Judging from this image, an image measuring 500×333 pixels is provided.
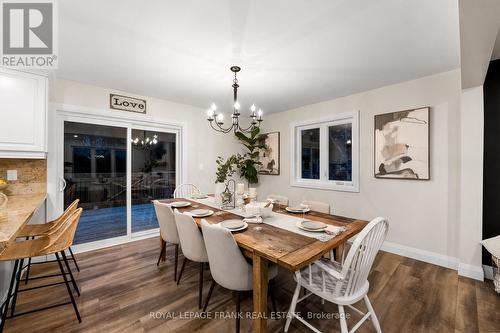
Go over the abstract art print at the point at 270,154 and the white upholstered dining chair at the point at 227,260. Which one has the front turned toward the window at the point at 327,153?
the white upholstered dining chair

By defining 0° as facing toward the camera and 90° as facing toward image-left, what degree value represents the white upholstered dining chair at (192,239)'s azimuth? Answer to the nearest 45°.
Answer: approximately 225°

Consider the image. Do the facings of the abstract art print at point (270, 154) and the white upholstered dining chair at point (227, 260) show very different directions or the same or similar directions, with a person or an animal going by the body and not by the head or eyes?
very different directions

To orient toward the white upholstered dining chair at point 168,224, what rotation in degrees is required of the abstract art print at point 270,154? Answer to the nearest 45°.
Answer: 0° — it already faces it

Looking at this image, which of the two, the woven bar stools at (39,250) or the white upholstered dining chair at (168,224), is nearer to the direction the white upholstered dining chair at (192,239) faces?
the white upholstered dining chair

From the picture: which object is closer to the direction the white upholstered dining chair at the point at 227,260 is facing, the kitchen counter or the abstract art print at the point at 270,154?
the abstract art print

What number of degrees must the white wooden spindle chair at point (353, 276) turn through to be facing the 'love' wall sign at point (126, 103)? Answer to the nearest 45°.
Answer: approximately 45° to its left

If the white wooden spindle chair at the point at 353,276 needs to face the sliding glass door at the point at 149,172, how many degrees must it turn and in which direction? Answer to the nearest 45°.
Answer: approximately 45° to its left

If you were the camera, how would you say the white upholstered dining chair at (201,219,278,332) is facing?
facing away from the viewer and to the right of the viewer

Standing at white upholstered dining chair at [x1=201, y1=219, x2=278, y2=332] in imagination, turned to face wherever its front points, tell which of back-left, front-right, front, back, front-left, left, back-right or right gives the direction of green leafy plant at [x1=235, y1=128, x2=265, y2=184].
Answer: front-left

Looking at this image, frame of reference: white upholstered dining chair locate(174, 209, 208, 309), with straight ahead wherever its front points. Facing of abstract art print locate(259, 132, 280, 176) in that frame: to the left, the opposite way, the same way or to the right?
the opposite way
